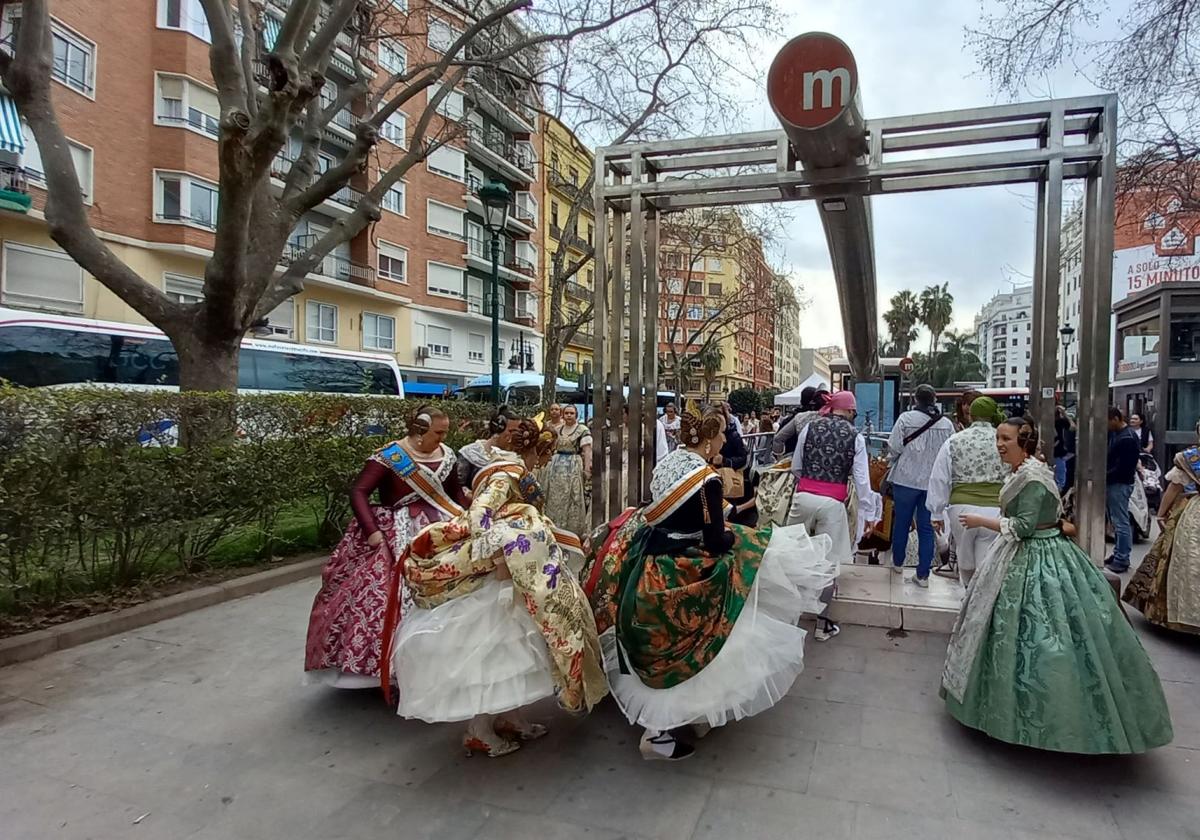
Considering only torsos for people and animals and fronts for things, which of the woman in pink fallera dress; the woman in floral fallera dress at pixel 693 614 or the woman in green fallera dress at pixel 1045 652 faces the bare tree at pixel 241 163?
the woman in green fallera dress

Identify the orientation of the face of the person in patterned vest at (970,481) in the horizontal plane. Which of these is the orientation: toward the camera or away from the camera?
away from the camera

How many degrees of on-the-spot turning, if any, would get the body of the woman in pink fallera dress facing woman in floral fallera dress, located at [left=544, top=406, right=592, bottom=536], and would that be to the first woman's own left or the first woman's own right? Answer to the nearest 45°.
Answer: approximately 90° to the first woman's own left

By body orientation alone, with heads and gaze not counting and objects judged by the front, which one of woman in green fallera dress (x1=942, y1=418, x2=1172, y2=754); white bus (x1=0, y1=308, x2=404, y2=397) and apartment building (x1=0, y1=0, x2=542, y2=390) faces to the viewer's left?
the woman in green fallera dress

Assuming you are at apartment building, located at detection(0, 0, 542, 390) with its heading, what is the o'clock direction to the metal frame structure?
The metal frame structure is roughly at 1 o'clock from the apartment building.

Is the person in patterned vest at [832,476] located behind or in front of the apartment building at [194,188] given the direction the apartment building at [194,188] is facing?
in front

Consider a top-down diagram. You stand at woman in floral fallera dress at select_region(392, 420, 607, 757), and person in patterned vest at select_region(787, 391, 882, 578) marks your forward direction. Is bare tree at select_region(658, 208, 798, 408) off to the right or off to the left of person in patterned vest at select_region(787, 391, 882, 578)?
left

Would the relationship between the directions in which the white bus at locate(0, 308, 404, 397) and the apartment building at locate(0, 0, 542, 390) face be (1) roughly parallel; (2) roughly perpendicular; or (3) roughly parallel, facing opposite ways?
roughly perpendicular

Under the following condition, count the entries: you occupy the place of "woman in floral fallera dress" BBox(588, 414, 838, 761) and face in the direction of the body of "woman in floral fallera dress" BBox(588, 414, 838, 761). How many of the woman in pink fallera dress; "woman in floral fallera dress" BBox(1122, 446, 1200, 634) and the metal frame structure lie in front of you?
2

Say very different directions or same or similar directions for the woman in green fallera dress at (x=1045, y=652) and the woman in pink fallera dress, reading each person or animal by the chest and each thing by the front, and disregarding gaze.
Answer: very different directions

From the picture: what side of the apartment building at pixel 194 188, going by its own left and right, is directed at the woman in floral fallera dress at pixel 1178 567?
front

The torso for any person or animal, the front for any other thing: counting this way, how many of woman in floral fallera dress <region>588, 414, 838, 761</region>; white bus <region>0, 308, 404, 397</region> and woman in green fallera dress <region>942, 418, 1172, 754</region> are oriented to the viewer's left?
1

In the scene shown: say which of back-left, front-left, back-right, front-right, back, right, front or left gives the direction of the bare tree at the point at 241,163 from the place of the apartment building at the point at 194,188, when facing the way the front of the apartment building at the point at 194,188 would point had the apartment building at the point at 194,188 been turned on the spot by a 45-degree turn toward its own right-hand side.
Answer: front

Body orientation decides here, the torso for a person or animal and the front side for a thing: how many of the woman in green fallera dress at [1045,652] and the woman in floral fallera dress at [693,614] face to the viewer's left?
1

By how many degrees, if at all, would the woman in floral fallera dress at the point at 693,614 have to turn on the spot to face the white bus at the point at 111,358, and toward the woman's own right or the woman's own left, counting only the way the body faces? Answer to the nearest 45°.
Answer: approximately 90° to the woman's own left

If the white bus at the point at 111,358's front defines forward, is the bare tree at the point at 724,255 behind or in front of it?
in front

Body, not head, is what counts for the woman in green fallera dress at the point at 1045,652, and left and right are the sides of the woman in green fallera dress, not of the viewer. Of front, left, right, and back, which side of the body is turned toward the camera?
left

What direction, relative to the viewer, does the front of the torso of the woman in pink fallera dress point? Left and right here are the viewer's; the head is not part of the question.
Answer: facing the viewer and to the right of the viewer
